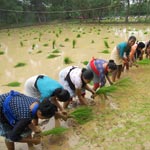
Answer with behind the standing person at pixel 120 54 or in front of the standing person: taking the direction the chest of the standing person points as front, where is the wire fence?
behind

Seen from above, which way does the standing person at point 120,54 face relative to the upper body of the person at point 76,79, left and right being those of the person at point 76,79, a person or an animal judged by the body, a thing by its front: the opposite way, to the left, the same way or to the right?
the same way

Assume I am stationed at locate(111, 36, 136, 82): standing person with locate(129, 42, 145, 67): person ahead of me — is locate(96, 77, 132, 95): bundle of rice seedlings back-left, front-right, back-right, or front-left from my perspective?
back-right

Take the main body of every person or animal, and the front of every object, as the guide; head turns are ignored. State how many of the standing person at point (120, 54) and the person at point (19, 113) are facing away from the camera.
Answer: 0

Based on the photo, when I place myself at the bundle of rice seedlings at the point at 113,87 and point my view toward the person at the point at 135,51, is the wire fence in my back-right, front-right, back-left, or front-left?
front-left

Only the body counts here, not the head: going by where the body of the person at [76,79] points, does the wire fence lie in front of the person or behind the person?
behind
